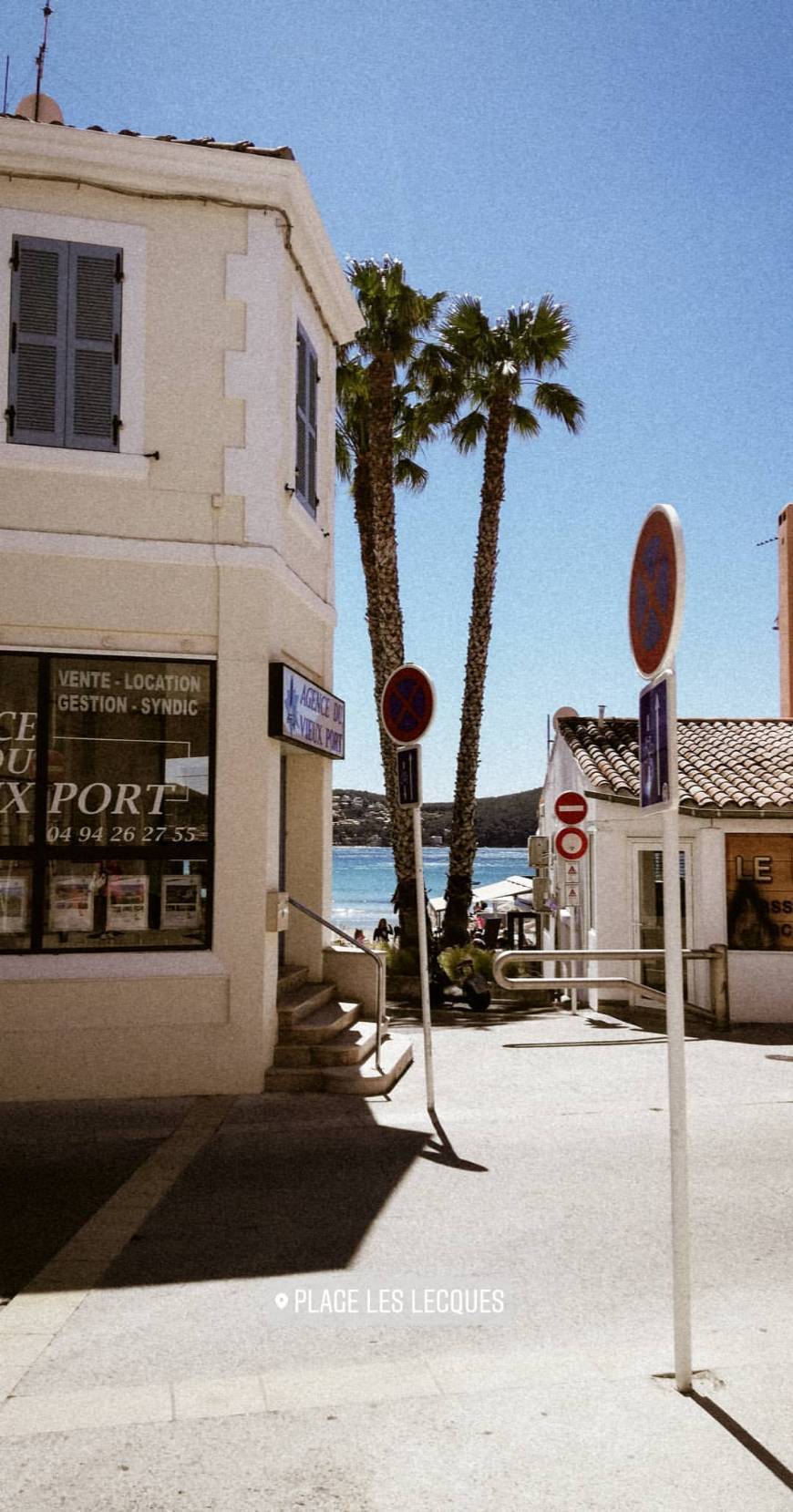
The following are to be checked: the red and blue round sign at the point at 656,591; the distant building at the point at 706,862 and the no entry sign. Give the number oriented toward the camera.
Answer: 2

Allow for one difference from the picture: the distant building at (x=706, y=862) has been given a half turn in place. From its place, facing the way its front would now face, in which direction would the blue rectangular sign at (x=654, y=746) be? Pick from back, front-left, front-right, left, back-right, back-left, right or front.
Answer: back

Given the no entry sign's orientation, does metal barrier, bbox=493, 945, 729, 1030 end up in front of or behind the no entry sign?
in front

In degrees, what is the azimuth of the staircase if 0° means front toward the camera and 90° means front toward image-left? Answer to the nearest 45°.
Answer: approximately 315°

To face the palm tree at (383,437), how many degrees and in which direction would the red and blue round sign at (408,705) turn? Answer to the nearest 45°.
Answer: approximately 135° to its right

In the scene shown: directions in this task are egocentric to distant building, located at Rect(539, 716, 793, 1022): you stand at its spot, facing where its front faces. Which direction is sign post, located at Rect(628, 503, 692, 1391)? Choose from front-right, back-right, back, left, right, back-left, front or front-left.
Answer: front

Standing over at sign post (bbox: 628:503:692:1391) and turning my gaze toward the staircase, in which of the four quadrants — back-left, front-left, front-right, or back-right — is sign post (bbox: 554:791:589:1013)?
front-right

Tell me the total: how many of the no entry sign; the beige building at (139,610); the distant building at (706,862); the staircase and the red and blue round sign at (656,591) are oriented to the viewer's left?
1

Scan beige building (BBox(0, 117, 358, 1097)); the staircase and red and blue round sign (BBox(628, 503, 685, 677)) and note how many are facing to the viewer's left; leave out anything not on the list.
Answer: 1

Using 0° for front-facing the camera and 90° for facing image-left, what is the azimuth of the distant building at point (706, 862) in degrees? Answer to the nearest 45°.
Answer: approximately 0°

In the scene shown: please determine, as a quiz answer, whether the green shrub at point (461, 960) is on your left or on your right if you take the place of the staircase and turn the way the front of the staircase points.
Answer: on your left

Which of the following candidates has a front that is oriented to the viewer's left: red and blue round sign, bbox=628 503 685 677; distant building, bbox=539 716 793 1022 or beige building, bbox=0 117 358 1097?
the red and blue round sign

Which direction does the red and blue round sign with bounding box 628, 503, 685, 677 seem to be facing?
to the viewer's left

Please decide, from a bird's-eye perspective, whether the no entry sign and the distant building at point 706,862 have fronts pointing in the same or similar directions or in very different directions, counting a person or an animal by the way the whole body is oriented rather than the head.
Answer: same or similar directions

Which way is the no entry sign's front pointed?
toward the camera
